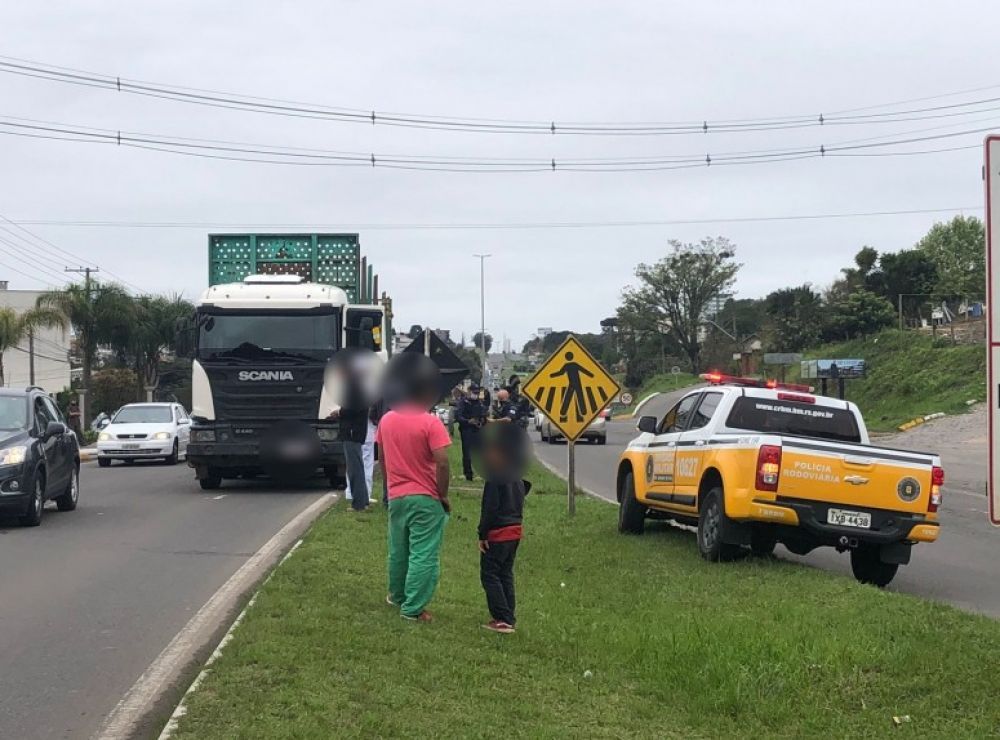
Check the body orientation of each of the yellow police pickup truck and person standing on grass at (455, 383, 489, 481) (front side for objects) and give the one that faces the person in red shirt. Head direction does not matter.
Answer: the person standing on grass

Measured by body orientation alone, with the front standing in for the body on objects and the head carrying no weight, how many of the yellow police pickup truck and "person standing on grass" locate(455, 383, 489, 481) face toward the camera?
1

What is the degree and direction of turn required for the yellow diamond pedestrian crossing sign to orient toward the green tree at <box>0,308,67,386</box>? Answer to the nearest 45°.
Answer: approximately 135° to its right

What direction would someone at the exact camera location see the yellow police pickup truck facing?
facing away from the viewer and to the left of the viewer

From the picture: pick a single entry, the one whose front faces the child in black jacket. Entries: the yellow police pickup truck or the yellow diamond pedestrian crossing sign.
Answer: the yellow diamond pedestrian crossing sign

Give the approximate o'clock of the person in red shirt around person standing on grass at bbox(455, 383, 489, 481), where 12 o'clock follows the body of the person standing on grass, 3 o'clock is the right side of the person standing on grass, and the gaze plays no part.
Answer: The person in red shirt is roughly at 12 o'clock from the person standing on grass.

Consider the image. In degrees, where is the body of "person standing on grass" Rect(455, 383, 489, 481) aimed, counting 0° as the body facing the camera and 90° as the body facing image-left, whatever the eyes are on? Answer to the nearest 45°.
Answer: approximately 0°

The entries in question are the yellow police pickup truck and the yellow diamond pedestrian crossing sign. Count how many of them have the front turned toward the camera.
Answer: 1

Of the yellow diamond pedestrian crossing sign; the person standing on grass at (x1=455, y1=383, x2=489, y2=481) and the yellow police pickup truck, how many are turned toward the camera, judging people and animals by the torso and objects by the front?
2
